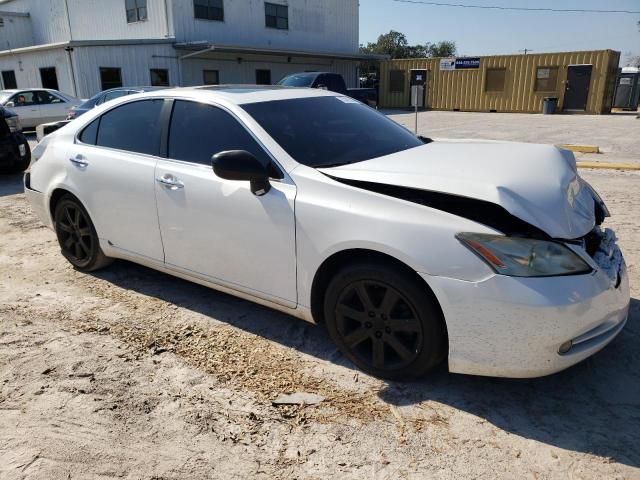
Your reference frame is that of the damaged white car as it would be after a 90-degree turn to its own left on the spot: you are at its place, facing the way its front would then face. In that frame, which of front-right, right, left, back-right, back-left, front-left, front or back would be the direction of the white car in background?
left

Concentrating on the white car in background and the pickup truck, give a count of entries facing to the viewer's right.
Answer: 0

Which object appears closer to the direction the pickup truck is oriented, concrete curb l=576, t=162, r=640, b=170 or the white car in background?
the white car in background

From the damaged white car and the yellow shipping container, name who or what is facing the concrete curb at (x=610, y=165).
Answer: the yellow shipping container

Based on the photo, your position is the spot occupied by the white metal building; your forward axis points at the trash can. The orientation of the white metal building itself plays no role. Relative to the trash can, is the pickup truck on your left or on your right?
right

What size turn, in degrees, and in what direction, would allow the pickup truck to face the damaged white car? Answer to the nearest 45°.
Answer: approximately 45° to its left

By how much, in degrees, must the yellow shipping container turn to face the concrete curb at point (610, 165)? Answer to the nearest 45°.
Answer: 0° — it already faces it

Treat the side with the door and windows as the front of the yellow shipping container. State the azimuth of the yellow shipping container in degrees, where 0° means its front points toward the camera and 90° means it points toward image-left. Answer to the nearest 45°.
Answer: approximately 0°

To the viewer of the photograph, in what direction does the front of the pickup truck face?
facing the viewer and to the left of the viewer

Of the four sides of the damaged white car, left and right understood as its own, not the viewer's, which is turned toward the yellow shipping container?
left

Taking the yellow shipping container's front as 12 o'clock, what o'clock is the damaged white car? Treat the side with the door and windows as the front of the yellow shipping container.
The damaged white car is roughly at 12 o'clock from the yellow shipping container.

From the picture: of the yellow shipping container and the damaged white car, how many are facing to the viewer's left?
0

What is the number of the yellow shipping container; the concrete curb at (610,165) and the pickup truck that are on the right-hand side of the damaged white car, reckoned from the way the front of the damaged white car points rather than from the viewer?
0
